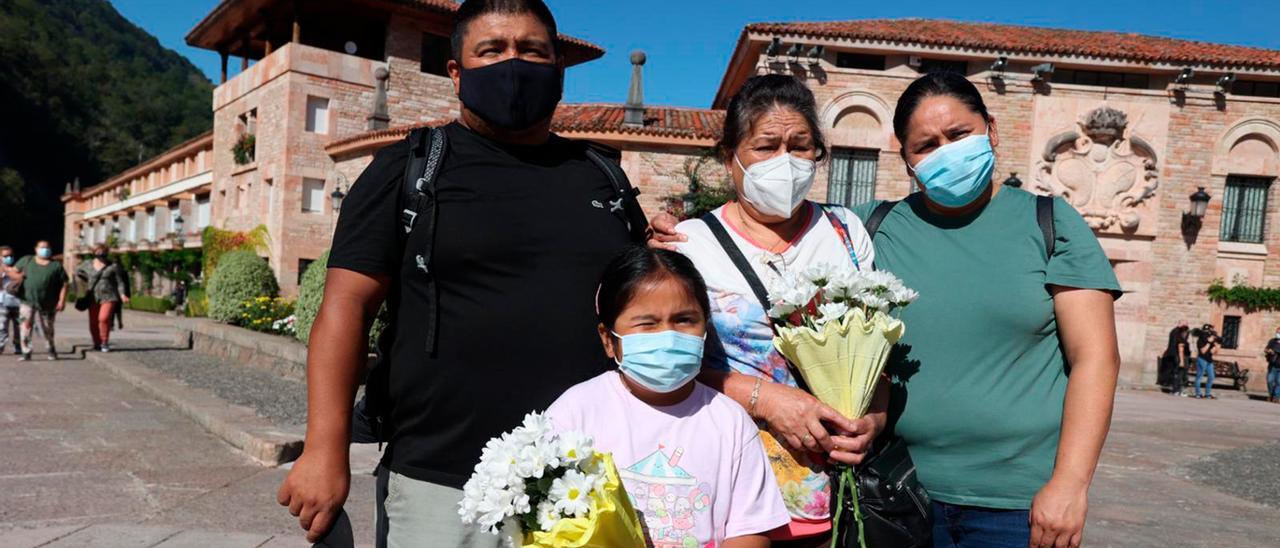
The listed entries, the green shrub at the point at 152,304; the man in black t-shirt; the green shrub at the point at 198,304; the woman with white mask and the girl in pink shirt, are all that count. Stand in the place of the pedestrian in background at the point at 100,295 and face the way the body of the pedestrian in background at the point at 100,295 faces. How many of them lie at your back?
2

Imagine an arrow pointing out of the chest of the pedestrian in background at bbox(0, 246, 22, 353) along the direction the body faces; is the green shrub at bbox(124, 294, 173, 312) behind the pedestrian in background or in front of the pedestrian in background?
behind

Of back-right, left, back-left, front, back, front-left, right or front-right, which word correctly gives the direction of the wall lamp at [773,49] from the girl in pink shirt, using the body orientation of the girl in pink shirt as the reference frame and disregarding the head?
back

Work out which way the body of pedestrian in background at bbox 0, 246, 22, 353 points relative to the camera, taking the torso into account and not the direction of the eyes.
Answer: toward the camera

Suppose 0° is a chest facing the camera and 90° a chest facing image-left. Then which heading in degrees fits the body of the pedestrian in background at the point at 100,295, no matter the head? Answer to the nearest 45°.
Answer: approximately 0°

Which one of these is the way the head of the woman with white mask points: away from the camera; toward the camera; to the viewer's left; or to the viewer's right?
toward the camera

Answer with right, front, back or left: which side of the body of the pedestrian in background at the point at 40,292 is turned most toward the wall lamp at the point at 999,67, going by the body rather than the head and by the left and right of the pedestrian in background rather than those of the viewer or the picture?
left

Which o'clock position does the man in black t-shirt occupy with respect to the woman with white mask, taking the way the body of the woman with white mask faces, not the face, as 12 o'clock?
The man in black t-shirt is roughly at 2 o'clock from the woman with white mask.

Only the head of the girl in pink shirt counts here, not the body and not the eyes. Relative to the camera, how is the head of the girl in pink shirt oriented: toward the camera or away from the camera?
toward the camera

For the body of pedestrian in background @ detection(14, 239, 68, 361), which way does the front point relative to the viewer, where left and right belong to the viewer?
facing the viewer

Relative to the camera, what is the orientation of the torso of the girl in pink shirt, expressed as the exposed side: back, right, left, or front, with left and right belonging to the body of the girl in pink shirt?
front

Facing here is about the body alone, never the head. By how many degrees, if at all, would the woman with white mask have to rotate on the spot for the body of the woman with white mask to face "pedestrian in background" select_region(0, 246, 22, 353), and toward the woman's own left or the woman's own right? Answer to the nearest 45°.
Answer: approximately 135° to the woman's own right

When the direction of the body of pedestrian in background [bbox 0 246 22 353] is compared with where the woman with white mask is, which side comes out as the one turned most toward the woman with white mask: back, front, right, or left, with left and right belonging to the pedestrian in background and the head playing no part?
front

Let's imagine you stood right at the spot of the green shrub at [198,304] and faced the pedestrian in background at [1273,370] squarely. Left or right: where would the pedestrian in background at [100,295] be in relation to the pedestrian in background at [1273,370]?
right

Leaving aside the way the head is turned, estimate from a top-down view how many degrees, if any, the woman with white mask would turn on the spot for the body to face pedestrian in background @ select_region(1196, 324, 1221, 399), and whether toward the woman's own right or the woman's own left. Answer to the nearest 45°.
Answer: approximately 135° to the woman's own left
